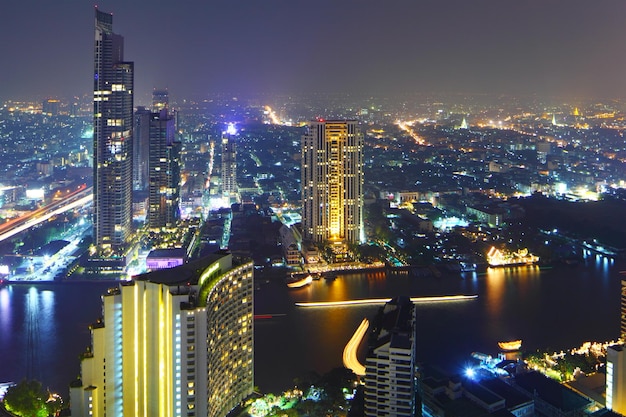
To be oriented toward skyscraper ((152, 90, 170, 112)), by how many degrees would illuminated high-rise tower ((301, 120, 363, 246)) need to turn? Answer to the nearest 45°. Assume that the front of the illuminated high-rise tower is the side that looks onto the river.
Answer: approximately 135° to its right

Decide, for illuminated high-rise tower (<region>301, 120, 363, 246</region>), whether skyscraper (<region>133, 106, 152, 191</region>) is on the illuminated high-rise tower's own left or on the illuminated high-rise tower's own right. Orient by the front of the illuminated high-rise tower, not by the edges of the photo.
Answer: on the illuminated high-rise tower's own right

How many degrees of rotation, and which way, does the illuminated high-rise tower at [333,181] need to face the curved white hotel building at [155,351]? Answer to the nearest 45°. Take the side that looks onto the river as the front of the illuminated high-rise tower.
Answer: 0° — it already faces it

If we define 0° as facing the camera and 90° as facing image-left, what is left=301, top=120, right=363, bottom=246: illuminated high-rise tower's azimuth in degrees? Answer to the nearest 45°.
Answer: approximately 0°

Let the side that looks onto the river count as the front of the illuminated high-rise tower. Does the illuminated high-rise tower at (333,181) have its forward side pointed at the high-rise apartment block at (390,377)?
yes

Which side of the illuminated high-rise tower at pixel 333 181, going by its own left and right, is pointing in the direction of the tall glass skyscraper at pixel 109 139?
right

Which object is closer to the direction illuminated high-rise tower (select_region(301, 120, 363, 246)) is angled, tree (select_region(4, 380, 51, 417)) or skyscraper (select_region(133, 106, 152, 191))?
the tree

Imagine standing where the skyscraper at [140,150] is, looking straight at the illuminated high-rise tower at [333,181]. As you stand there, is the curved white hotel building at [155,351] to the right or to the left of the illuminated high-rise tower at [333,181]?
right
